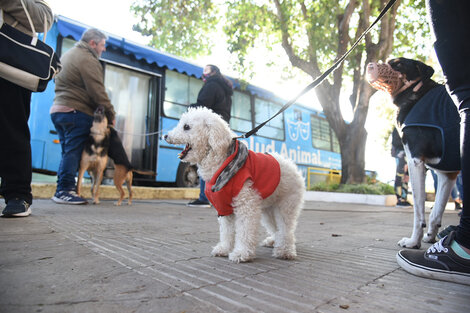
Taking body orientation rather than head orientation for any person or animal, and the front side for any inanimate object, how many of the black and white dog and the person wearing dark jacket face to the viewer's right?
0

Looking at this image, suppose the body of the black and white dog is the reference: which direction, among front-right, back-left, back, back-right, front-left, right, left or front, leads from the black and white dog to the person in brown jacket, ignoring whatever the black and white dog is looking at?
front-right

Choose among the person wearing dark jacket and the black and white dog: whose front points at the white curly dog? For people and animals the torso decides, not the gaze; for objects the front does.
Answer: the black and white dog

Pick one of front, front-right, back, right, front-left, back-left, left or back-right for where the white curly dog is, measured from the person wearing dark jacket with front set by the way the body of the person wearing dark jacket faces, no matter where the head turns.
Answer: left

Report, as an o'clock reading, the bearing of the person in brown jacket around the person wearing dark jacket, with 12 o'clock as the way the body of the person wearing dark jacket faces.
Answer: The person in brown jacket is roughly at 12 o'clock from the person wearing dark jacket.

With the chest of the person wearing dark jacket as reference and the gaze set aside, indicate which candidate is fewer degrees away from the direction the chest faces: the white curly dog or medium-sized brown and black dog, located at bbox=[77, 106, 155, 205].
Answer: the medium-sized brown and black dog

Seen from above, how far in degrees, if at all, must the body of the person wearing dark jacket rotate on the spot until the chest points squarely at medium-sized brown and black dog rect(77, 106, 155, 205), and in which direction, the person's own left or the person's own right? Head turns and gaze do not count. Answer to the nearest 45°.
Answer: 0° — they already face it

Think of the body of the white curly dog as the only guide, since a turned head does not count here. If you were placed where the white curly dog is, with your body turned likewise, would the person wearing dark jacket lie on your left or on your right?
on your right

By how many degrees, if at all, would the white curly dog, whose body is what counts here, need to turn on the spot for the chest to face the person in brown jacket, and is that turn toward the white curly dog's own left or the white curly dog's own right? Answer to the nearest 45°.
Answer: approximately 90° to the white curly dog's own right

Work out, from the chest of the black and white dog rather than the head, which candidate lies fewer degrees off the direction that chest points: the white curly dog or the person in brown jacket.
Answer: the white curly dog

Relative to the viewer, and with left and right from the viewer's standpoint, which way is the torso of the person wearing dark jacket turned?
facing to the left of the viewer
